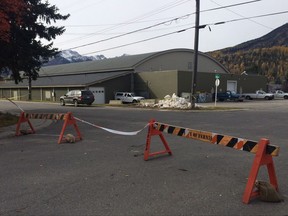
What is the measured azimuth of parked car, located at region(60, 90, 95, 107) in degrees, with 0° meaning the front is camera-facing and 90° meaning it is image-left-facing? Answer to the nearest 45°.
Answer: approximately 135°

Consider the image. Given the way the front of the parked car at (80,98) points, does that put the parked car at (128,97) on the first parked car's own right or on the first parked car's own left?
on the first parked car's own right

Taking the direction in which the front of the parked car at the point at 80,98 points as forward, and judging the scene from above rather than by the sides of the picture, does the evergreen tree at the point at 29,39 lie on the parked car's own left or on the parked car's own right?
on the parked car's own left
